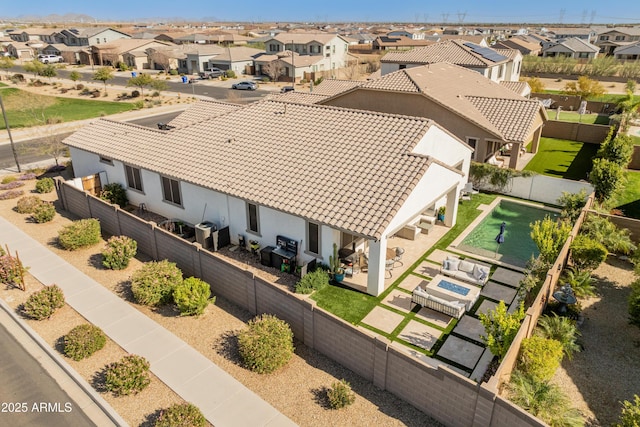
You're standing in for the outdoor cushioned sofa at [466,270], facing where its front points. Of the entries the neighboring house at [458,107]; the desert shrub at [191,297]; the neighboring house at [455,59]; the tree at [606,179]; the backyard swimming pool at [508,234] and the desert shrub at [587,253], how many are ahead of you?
1

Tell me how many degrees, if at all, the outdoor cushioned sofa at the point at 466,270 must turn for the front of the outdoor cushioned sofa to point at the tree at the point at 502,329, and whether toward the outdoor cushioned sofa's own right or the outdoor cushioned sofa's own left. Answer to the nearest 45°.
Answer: approximately 45° to the outdoor cushioned sofa's own left

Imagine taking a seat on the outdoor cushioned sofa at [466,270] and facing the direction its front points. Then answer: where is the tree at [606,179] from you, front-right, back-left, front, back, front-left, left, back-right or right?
back

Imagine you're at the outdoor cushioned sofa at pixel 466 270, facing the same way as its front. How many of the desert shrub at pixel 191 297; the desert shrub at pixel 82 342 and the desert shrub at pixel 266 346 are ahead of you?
3

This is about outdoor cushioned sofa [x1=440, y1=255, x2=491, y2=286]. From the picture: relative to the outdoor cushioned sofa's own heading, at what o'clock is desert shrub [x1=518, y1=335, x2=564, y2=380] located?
The desert shrub is roughly at 10 o'clock from the outdoor cushioned sofa.

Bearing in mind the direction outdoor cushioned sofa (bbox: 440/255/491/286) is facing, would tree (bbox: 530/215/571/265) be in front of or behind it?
behind

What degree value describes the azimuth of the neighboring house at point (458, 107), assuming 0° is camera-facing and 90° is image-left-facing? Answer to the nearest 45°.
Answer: approximately 135°

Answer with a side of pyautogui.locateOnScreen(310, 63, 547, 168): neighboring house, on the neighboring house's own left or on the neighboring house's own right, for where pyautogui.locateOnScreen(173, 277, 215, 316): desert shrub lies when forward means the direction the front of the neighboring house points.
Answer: on the neighboring house's own left

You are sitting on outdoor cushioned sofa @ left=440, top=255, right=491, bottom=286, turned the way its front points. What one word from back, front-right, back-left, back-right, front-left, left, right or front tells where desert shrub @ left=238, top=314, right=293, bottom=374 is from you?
front

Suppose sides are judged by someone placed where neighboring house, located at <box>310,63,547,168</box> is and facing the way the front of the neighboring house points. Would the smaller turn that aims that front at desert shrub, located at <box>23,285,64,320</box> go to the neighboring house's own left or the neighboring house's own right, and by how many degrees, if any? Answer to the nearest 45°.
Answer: approximately 90° to the neighboring house's own left

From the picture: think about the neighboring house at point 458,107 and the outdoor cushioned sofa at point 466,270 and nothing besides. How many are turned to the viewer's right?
0

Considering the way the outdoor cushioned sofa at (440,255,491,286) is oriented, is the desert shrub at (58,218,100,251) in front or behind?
in front

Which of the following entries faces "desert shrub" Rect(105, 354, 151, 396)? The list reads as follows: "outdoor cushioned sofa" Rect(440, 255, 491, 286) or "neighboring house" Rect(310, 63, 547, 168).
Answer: the outdoor cushioned sofa

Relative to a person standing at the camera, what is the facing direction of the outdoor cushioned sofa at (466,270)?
facing the viewer and to the left of the viewer

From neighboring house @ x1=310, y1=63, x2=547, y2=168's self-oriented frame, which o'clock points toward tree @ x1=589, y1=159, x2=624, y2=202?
The tree is roughly at 6 o'clock from the neighboring house.

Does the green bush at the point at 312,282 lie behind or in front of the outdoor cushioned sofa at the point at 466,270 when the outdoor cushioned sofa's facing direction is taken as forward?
in front

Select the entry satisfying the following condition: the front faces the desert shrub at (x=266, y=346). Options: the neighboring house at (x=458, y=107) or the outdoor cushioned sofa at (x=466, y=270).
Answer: the outdoor cushioned sofa
